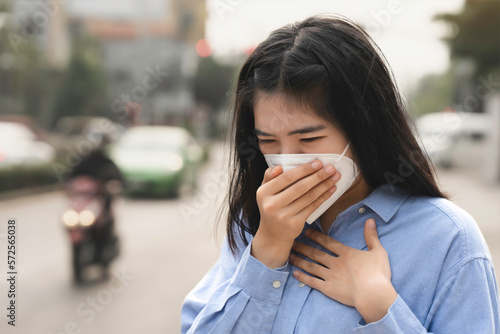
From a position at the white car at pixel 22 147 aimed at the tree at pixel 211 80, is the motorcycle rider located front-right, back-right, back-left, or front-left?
back-right

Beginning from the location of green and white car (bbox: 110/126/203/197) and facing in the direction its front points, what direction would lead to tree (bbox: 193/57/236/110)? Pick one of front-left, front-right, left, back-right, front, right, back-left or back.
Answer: back-right

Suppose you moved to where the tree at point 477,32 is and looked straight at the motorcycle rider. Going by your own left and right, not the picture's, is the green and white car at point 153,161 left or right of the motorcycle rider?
right

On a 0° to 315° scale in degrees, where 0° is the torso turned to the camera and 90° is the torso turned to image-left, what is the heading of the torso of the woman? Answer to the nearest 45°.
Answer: approximately 45°

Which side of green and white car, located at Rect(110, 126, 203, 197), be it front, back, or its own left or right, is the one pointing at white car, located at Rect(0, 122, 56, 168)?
right
